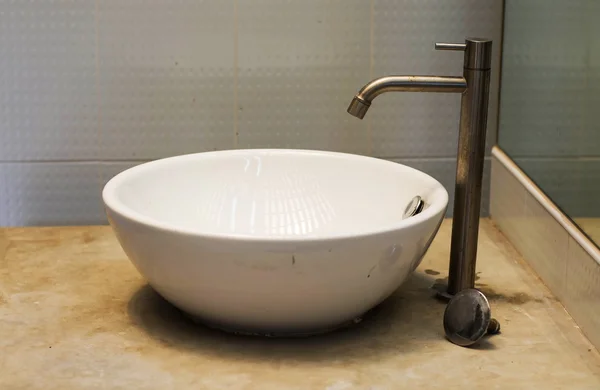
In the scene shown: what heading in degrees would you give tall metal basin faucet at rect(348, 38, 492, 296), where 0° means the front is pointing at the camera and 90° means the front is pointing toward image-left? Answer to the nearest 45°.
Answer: approximately 90°
